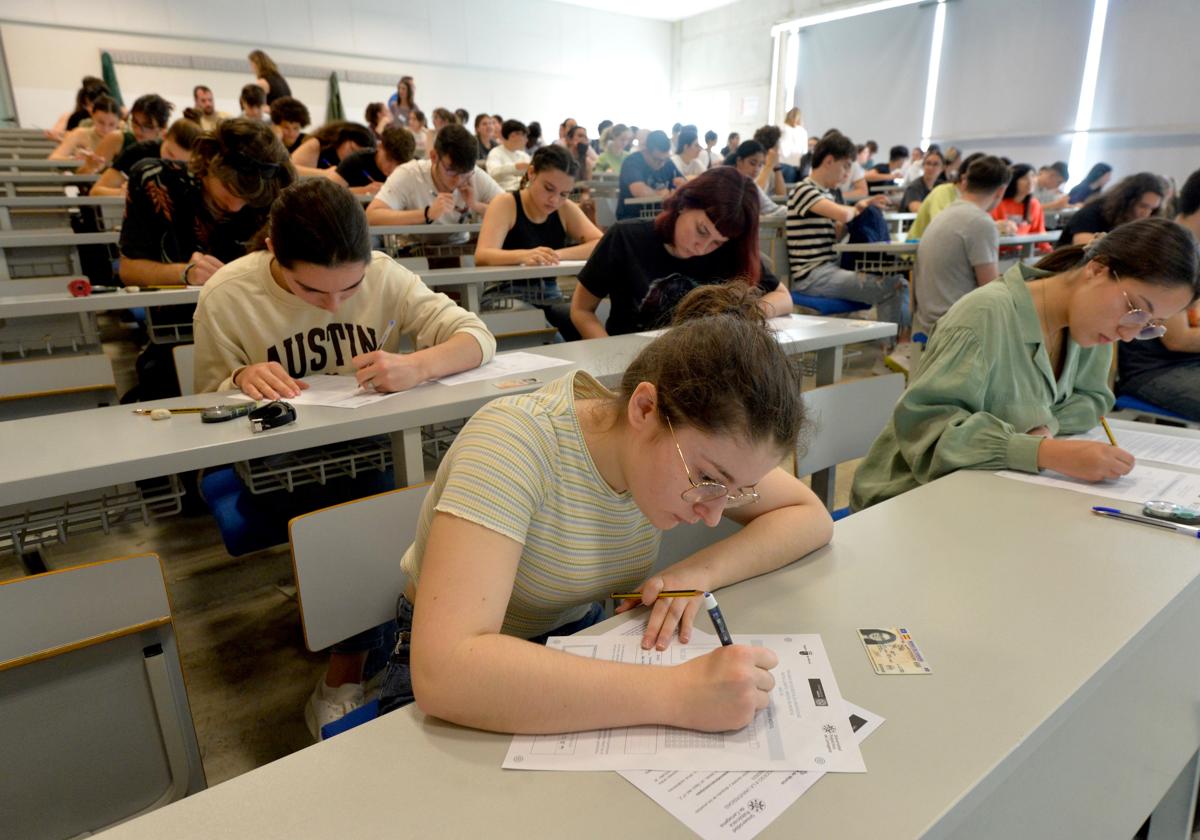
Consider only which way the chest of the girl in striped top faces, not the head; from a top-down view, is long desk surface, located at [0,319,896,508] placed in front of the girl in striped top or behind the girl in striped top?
behind

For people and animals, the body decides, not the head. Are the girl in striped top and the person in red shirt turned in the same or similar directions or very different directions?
same or similar directions

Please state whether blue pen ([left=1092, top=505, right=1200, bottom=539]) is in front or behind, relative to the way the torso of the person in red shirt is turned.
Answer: in front

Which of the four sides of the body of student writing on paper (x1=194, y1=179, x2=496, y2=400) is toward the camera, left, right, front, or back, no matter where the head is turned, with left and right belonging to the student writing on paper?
front

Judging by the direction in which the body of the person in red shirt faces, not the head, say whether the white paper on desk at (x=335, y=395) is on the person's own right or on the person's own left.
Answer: on the person's own right

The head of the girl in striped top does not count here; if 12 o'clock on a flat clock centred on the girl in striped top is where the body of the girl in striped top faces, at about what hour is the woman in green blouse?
The woman in green blouse is roughly at 9 o'clock from the girl in striped top.

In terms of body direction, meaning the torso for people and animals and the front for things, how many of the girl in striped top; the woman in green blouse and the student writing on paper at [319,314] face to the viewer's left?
0

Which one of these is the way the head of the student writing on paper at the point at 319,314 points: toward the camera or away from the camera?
toward the camera

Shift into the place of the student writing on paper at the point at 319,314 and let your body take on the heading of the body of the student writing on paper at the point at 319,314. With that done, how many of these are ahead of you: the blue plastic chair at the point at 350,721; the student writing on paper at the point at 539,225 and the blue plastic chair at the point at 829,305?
1

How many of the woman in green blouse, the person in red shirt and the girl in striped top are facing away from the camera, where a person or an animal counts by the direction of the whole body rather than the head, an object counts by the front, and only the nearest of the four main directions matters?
0

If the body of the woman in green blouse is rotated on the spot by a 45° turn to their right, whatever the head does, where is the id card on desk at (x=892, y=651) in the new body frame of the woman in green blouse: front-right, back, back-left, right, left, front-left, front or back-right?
front

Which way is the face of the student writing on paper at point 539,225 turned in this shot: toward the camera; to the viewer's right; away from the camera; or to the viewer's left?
toward the camera

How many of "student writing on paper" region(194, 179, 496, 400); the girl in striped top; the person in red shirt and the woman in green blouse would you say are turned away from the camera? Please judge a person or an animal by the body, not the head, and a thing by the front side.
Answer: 0

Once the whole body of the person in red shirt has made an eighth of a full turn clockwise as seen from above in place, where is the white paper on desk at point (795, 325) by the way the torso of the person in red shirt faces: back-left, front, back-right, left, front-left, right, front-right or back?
front

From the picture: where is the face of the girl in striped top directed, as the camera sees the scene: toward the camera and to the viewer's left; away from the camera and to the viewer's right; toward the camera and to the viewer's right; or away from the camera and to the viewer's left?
toward the camera and to the viewer's right
